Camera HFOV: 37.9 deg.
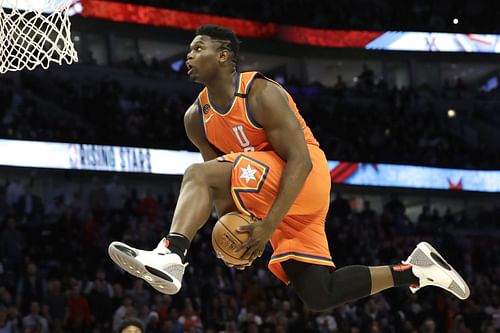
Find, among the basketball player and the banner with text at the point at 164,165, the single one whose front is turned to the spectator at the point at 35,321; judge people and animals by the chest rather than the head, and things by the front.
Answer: the banner with text

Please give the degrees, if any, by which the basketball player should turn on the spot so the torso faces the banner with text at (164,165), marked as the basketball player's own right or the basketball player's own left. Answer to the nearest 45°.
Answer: approximately 135° to the basketball player's own right

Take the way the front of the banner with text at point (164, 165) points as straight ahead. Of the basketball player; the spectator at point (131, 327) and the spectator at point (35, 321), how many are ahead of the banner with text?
3

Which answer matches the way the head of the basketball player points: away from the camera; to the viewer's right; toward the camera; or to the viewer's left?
to the viewer's left

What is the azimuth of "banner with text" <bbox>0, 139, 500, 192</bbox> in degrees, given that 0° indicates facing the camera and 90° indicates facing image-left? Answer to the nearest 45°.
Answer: approximately 0°

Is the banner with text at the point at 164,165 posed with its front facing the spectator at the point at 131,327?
yes

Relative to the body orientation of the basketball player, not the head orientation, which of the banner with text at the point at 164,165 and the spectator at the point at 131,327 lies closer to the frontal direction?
the spectator

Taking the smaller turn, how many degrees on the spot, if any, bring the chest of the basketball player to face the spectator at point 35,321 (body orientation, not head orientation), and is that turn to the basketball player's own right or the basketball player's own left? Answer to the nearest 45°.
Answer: approximately 90° to the basketball player's own right

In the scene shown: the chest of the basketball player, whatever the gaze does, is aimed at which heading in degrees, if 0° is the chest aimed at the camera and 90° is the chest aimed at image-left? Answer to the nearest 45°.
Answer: approximately 45°
